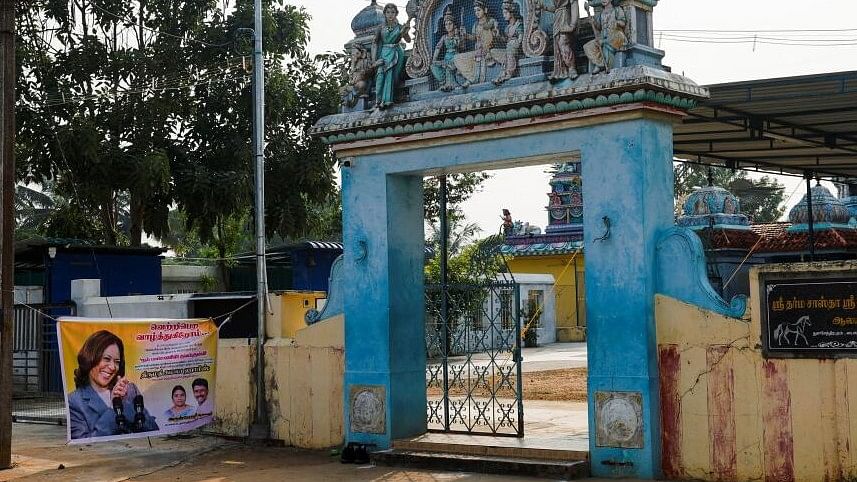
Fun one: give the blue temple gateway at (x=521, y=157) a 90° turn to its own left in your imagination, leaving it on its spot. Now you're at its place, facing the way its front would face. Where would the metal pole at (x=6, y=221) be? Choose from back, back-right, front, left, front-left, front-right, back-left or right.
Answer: back-right

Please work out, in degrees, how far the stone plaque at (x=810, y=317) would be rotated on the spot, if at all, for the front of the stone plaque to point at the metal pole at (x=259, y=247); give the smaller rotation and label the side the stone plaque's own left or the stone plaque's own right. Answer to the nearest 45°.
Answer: approximately 135° to the stone plaque's own right

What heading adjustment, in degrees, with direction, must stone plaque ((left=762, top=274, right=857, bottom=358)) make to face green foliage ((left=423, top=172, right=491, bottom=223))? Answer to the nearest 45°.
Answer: approximately 135° to its right

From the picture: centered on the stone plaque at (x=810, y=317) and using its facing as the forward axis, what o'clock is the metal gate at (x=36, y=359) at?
The metal gate is roughly at 4 o'clock from the stone plaque.

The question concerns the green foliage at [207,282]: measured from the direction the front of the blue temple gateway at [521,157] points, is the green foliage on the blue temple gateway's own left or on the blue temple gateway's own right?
on the blue temple gateway's own right

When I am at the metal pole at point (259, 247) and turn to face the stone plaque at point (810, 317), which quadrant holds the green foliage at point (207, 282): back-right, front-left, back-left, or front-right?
back-left

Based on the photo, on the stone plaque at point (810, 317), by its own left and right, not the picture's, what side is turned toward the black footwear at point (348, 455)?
right

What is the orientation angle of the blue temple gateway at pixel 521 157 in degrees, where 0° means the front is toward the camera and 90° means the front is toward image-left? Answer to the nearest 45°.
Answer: approximately 45°

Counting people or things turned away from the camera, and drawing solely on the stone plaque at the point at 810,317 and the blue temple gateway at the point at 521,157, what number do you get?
0

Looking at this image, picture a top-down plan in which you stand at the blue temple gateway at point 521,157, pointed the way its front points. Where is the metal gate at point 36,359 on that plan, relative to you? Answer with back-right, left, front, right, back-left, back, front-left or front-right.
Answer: right

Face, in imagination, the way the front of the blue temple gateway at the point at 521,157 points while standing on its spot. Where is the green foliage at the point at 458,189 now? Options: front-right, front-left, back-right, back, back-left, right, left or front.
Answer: back-right

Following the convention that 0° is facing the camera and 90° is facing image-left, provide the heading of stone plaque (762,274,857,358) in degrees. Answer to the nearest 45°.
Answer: approximately 0°
